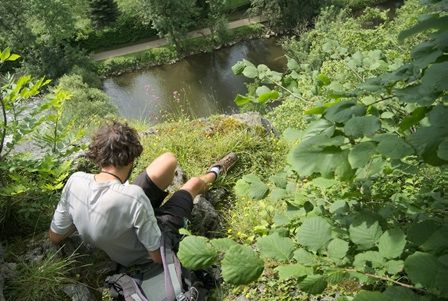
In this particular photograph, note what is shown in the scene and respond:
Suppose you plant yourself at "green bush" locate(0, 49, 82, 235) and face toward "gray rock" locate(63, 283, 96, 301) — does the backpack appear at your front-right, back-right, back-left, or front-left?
front-left

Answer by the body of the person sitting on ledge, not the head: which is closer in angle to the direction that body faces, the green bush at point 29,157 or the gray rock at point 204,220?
the gray rock

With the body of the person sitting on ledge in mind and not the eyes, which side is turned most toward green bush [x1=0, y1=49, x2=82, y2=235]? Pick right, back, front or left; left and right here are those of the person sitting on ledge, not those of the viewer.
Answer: left

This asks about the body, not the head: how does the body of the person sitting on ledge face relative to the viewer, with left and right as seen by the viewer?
facing away from the viewer and to the right of the viewer

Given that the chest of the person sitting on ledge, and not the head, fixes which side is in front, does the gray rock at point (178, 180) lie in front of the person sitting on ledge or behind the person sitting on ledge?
in front

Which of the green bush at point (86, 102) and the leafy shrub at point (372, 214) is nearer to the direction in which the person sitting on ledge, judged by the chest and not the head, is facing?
the green bush

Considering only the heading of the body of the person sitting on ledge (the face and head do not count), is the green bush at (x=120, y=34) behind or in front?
in front

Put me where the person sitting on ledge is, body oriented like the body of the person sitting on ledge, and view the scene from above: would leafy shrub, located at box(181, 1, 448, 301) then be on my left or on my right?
on my right
